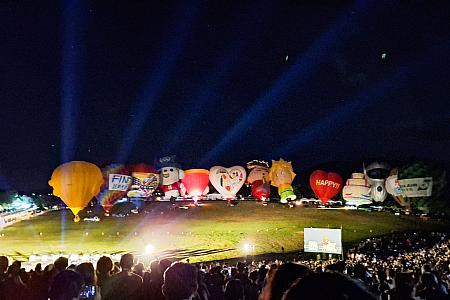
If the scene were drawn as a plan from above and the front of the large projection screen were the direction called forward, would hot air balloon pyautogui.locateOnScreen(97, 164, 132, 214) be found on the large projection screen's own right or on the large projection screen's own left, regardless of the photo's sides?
on the large projection screen's own right

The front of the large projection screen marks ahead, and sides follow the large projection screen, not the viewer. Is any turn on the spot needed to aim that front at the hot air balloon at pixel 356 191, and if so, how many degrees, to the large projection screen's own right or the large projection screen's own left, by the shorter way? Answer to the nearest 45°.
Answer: approximately 180°

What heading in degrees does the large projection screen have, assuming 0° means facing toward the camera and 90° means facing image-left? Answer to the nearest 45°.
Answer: approximately 0°

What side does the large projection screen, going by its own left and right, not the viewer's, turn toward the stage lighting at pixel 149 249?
right

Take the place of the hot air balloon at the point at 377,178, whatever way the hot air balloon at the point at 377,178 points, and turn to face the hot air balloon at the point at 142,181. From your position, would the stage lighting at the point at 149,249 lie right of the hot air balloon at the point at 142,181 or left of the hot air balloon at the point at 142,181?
left

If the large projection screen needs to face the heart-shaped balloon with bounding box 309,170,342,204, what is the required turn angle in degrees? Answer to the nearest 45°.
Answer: approximately 180°

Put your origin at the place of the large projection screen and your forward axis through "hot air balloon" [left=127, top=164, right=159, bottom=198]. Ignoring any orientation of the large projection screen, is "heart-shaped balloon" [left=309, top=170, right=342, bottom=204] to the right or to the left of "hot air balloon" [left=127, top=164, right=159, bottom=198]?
right

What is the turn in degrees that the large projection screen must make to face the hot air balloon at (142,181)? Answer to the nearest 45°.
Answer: approximately 135° to its right

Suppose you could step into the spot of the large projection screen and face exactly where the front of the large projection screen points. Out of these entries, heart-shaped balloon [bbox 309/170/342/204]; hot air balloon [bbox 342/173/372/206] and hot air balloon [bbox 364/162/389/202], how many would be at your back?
3

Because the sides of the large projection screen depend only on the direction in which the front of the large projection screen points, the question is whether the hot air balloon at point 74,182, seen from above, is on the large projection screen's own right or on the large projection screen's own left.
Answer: on the large projection screen's own right

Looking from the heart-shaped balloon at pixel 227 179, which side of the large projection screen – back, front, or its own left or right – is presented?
back
